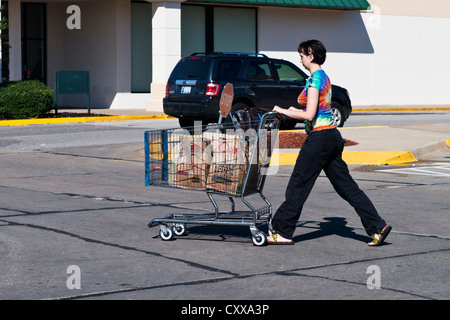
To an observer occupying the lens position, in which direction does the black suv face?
facing away from the viewer and to the right of the viewer

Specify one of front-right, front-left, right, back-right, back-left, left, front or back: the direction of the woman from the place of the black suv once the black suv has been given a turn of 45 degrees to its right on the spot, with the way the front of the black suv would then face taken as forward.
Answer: right

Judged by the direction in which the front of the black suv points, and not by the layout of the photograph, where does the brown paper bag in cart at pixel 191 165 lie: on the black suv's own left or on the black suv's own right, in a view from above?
on the black suv's own right

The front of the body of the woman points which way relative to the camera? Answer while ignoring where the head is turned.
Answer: to the viewer's left

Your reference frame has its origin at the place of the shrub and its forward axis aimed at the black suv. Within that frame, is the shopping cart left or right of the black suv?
right

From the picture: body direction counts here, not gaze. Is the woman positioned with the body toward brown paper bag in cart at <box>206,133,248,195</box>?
yes

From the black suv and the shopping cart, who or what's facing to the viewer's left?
the shopping cart

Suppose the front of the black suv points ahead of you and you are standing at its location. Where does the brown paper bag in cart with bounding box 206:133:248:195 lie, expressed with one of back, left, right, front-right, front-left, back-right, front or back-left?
back-right

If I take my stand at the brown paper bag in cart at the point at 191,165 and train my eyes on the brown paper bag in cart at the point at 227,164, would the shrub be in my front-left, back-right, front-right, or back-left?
back-left

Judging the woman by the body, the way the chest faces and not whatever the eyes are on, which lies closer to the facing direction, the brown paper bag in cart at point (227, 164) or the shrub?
the brown paper bag in cart

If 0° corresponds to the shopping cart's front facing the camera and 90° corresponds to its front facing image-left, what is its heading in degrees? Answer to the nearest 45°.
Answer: approximately 90°
